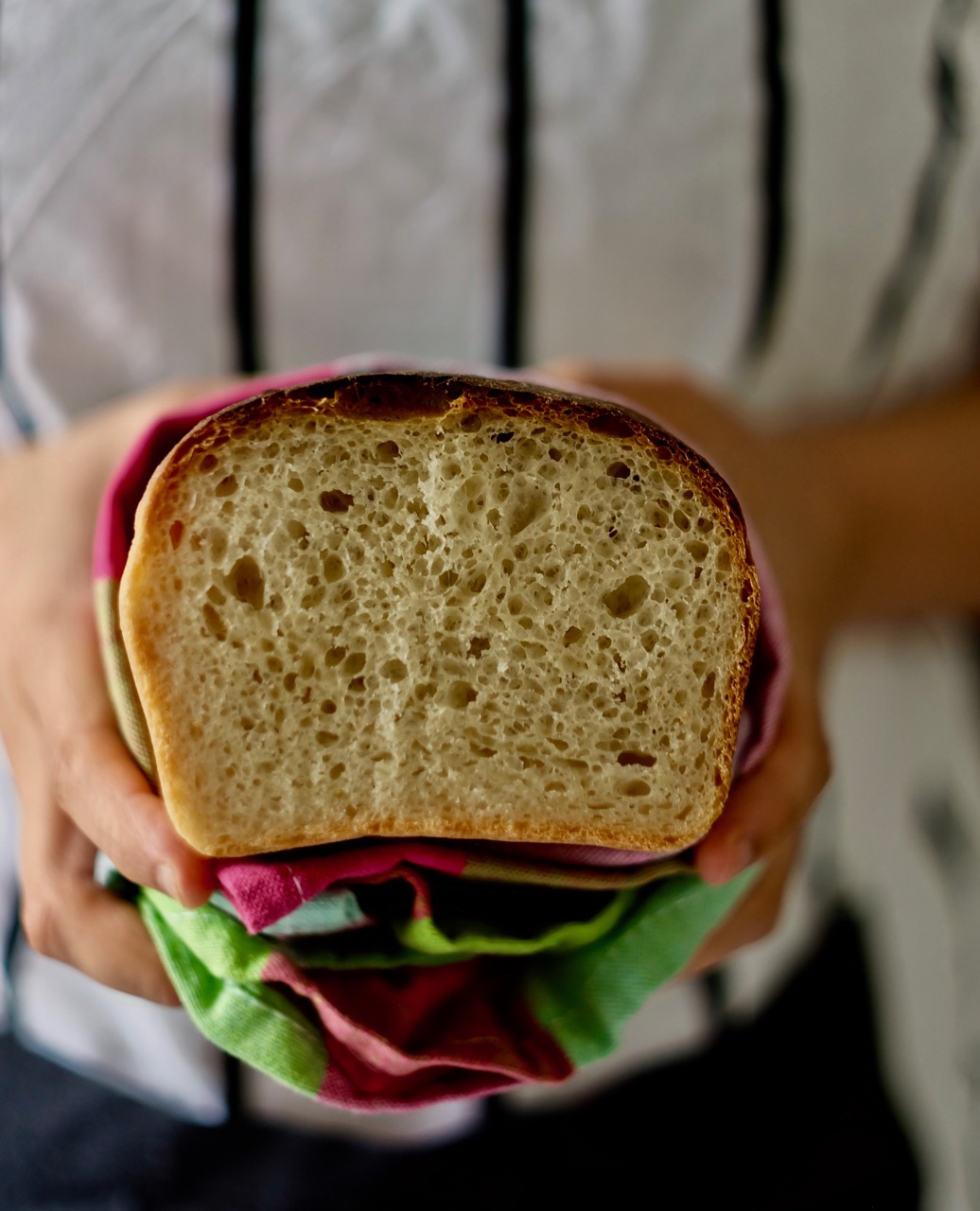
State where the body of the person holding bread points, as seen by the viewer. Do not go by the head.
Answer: toward the camera
